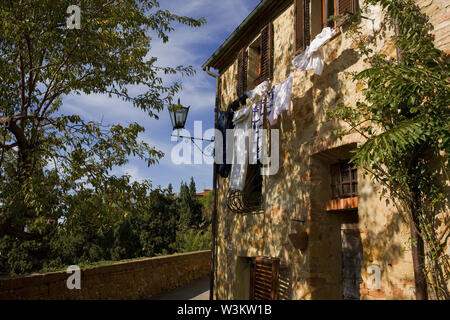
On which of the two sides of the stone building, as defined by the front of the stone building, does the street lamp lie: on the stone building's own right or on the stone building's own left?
on the stone building's own right

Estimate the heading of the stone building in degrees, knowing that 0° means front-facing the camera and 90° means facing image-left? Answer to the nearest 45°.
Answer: approximately 45°

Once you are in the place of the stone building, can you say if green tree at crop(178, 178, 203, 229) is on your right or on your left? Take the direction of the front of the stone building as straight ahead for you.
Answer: on your right
